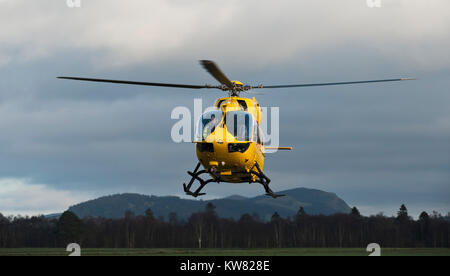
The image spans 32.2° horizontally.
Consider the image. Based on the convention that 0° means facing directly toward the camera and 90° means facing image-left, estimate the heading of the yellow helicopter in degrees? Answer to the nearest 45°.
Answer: approximately 0°
